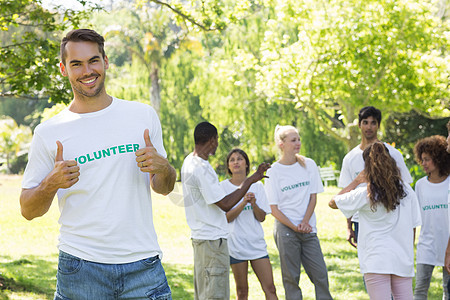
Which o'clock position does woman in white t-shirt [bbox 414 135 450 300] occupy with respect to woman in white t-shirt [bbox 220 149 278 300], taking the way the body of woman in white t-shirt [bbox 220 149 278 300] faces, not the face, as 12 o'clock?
woman in white t-shirt [bbox 414 135 450 300] is roughly at 9 o'clock from woman in white t-shirt [bbox 220 149 278 300].

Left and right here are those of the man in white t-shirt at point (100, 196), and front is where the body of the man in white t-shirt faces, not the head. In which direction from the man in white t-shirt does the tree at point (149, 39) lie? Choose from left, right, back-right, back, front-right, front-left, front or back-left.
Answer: back

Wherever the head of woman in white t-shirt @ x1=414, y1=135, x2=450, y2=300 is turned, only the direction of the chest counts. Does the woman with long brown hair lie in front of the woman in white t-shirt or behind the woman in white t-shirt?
in front

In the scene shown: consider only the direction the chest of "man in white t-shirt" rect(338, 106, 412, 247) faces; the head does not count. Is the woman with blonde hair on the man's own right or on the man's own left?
on the man's own right

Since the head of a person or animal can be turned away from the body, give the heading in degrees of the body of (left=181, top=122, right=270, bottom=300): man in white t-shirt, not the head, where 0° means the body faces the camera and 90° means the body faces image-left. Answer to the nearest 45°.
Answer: approximately 225°

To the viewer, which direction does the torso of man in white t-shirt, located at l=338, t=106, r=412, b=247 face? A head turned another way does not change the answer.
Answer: toward the camera

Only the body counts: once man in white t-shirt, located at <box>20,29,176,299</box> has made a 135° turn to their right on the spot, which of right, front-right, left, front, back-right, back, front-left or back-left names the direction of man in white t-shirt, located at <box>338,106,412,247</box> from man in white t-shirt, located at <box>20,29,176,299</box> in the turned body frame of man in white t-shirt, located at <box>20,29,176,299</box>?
right

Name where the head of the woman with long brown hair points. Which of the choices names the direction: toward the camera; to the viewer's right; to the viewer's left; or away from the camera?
away from the camera

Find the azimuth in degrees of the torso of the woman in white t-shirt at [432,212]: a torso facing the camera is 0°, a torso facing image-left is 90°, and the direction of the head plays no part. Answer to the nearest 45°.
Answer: approximately 0°

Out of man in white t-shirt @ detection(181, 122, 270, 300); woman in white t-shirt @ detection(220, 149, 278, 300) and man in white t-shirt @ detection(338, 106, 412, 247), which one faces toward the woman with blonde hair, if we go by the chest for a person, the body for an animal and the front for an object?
man in white t-shirt @ detection(181, 122, 270, 300)

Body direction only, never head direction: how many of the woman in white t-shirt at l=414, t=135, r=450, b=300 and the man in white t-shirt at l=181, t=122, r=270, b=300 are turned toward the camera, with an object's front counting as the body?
1

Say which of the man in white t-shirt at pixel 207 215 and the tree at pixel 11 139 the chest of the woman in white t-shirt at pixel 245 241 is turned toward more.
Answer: the man in white t-shirt

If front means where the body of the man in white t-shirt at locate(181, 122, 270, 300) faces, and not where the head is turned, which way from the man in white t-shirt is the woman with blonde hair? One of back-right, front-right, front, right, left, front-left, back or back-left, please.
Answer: front

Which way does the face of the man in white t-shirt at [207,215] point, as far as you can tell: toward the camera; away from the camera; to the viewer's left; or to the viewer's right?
to the viewer's right
